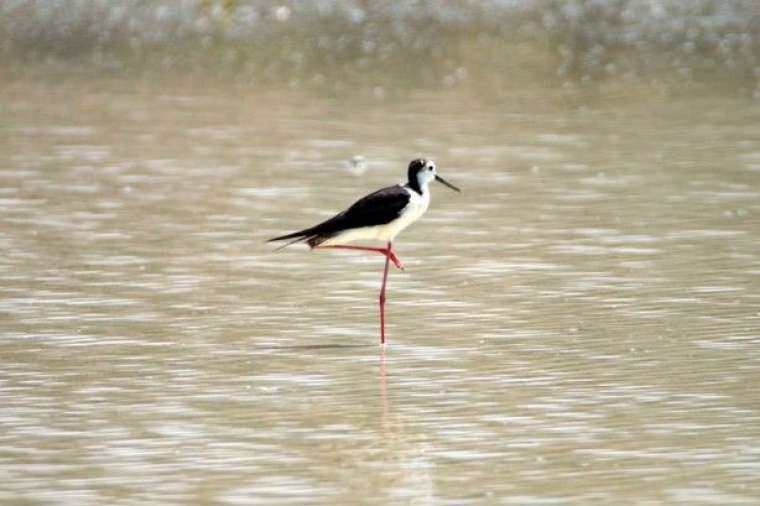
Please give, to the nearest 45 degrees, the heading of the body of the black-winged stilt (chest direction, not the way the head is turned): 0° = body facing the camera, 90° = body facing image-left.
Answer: approximately 270°
